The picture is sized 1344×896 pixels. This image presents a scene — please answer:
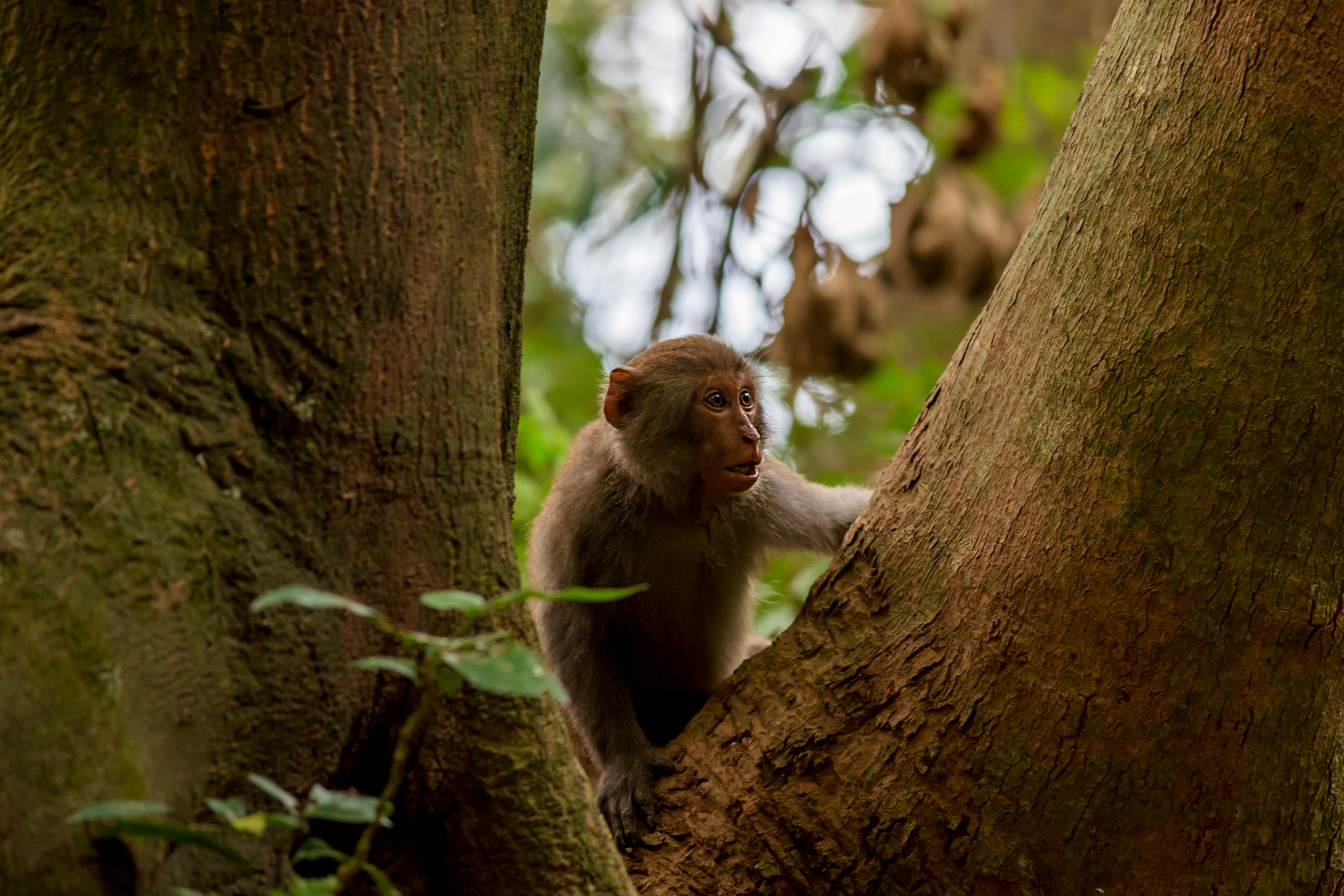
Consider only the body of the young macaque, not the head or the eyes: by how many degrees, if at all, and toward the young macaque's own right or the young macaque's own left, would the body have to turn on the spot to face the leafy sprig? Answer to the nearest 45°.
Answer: approximately 45° to the young macaque's own right

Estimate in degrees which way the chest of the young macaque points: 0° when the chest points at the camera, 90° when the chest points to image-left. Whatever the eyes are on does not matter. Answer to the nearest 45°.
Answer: approximately 315°

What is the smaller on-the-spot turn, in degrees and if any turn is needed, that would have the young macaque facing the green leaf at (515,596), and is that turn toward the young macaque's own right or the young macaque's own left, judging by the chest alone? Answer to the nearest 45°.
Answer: approximately 45° to the young macaque's own right
